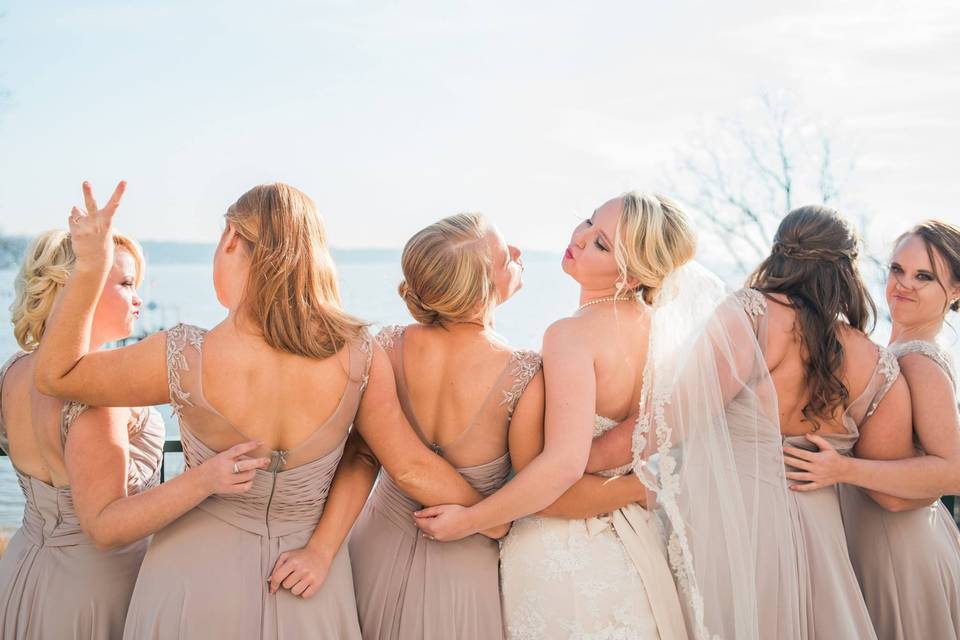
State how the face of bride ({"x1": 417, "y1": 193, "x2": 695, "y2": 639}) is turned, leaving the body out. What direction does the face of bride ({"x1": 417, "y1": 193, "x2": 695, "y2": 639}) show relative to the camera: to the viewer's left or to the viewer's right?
to the viewer's left

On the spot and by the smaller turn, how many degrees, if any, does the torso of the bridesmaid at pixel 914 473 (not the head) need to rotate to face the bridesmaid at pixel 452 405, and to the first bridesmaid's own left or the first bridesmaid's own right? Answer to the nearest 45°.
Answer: approximately 45° to the first bridesmaid's own left

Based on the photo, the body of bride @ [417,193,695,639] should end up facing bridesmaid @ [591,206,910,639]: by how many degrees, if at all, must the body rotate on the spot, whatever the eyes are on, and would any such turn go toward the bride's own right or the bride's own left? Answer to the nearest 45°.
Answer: approximately 90° to the bride's own right

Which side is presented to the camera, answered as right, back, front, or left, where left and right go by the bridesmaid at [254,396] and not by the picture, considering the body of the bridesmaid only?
back

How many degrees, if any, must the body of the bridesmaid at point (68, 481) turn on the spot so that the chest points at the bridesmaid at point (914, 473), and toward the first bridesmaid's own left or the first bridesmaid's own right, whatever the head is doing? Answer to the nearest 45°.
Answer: approximately 45° to the first bridesmaid's own right

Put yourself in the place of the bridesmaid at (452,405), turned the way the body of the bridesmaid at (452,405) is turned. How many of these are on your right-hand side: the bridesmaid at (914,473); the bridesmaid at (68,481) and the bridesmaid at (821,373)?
2

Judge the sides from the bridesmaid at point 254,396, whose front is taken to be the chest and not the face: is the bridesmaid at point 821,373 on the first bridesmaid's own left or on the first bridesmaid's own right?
on the first bridesmaid's own right

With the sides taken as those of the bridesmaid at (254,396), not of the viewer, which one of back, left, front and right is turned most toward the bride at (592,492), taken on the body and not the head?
right

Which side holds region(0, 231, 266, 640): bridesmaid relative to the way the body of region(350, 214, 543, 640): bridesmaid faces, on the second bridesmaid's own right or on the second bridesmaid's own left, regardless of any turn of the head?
on the second bridesmaid's own left

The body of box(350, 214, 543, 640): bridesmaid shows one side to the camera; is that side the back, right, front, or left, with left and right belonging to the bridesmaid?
back

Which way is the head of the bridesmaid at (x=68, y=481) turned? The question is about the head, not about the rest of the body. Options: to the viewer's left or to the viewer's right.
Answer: to the viewer's right
